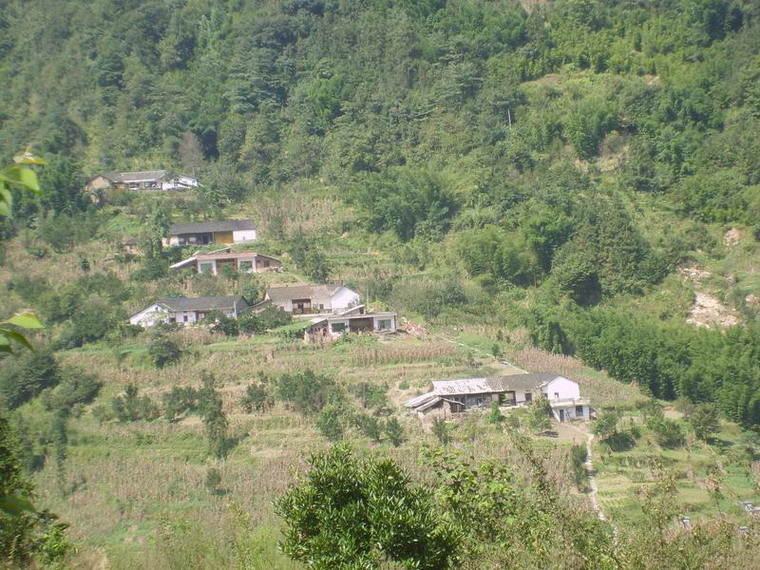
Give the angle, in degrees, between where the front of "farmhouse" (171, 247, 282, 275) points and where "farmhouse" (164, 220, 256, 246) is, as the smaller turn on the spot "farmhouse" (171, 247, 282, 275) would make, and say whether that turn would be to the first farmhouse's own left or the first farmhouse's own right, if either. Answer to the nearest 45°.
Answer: approximately 180°

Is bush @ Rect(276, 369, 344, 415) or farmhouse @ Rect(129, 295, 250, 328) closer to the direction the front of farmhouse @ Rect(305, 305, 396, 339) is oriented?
the bush

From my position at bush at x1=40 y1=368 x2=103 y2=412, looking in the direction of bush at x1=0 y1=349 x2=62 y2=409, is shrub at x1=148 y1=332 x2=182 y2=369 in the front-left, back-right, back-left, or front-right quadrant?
back-right

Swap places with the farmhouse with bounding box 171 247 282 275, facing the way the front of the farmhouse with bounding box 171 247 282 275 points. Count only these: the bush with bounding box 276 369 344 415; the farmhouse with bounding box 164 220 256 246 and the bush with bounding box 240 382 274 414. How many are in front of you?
2

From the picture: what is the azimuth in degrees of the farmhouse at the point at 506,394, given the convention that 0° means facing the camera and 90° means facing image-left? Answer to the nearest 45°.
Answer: approximately 0°
